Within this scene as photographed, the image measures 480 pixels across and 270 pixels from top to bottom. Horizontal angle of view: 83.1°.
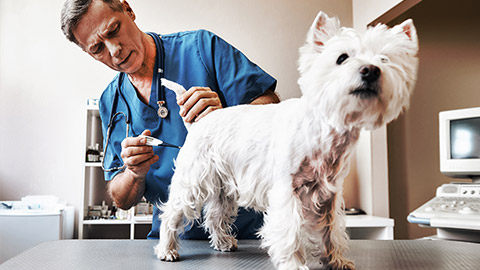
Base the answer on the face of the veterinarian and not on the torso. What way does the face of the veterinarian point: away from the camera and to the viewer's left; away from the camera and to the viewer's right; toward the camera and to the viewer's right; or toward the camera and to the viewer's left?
toward the camera and to the viewer's right

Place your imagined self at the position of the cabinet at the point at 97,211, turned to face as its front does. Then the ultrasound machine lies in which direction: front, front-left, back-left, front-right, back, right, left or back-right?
front-left

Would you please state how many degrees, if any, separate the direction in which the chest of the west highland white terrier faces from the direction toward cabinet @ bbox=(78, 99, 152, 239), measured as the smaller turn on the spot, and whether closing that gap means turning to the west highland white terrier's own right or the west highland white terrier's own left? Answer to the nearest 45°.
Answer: approximately 180°

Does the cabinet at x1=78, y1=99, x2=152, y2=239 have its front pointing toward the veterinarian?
yes

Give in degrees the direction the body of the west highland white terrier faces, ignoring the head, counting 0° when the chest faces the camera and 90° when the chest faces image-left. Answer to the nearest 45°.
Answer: approximately 315°

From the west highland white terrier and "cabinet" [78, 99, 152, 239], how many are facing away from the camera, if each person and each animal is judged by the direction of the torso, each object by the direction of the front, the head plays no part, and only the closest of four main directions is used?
0

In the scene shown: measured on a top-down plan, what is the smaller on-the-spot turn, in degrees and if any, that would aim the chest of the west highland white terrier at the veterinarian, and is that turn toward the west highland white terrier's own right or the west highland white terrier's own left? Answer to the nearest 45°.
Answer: approximately 180°

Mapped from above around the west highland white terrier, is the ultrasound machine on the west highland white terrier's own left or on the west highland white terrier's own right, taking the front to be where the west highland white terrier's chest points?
on the west highland white terrier's own left

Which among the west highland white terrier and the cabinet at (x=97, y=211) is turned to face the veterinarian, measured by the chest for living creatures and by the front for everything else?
the cabinet

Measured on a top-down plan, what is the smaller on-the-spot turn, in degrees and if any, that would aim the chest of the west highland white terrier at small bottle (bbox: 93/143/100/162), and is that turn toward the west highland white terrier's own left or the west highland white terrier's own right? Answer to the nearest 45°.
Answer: approximately 180°

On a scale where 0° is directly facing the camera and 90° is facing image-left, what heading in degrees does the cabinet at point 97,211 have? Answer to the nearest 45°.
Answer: approximately 0°
